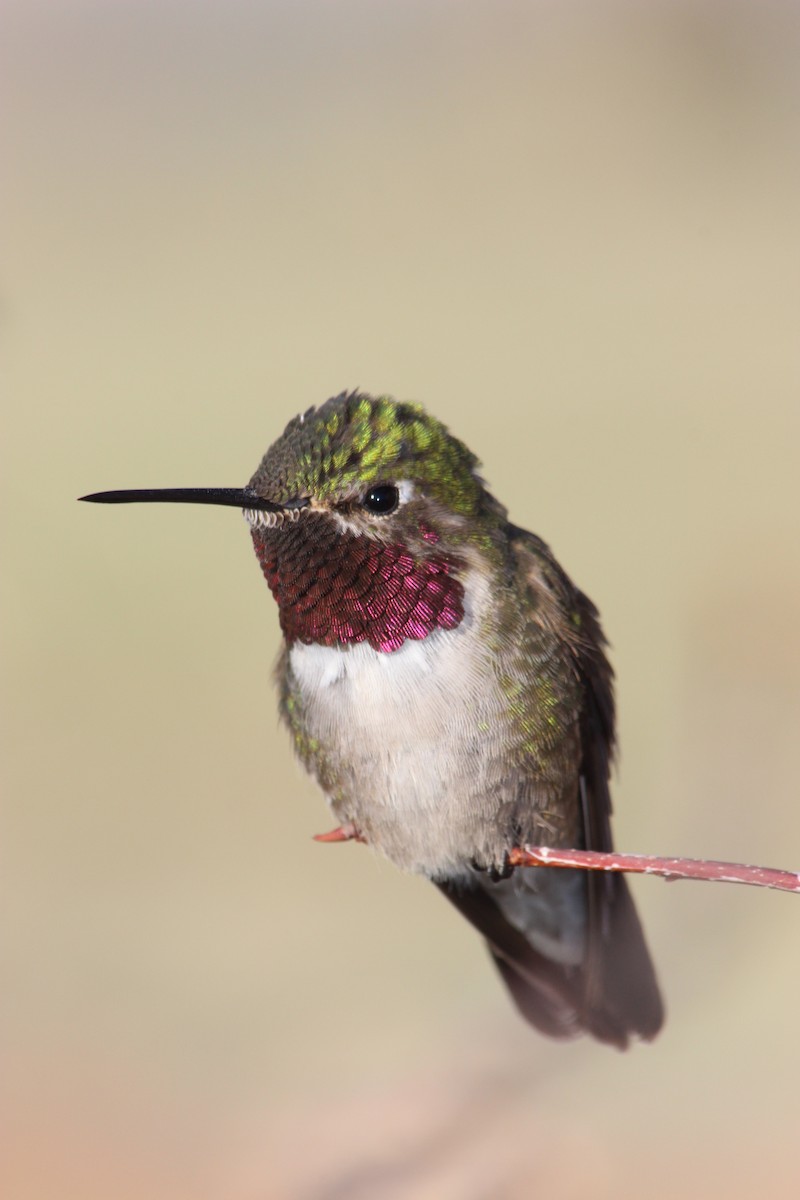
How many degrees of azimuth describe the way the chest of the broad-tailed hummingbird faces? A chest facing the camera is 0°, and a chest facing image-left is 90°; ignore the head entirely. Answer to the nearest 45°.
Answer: approximately 45°
